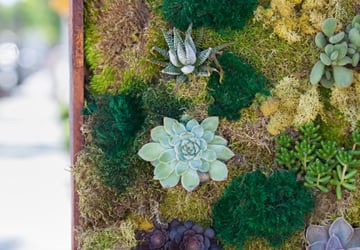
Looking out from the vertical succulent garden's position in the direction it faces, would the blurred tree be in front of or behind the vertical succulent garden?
behind

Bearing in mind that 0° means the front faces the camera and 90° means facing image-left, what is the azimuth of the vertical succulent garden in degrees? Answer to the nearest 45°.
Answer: approximately 0°
